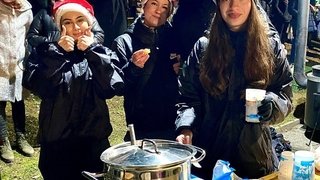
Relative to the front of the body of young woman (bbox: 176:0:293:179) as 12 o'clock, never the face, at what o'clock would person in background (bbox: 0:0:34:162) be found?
The person in background is roughly at 4 o'clock from the young woman.

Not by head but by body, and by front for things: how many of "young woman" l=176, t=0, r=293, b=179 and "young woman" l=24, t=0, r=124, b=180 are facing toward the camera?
2

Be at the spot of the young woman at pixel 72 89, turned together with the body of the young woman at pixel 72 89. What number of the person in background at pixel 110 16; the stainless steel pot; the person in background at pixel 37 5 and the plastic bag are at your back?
2

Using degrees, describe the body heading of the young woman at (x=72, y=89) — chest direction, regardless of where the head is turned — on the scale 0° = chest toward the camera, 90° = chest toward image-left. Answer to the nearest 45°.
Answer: approximately 0°

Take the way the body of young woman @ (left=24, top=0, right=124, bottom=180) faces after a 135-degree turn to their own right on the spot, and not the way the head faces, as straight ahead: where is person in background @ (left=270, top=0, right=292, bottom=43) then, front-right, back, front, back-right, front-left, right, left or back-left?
right

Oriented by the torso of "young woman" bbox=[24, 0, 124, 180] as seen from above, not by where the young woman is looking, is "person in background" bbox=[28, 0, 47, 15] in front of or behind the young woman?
behind

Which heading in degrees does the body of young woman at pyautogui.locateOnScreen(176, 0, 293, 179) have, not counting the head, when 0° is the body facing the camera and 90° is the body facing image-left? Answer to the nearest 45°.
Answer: approximately 0°

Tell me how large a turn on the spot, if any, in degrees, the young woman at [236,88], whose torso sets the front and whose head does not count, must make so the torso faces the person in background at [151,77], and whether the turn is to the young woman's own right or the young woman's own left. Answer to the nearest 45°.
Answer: approximately 135° to the young woman's own right
